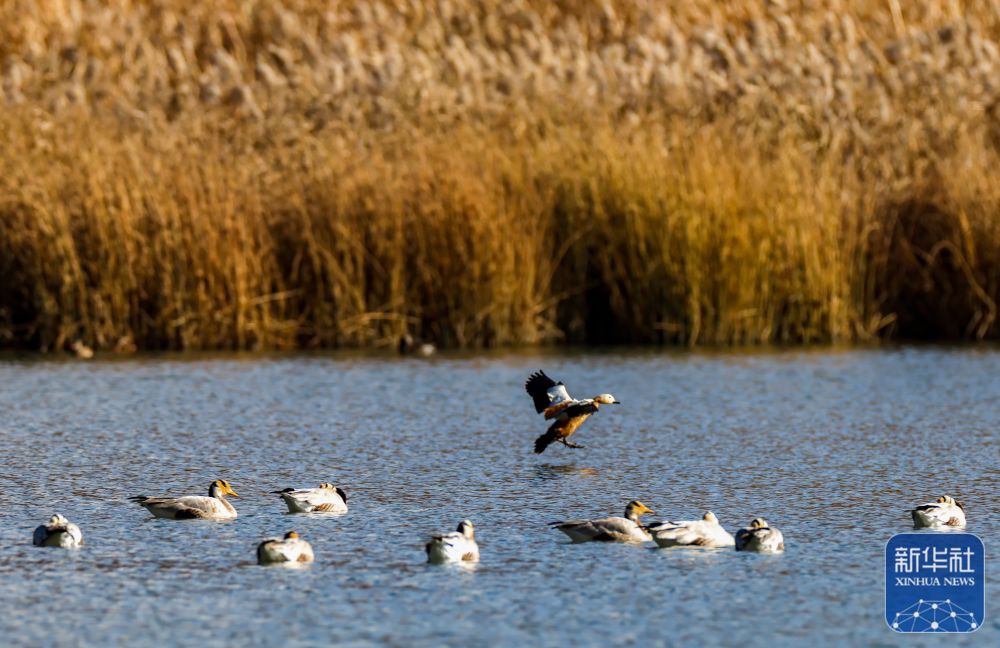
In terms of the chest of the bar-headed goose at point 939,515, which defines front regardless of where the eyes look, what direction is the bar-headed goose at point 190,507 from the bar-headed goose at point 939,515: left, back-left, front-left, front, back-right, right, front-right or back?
back

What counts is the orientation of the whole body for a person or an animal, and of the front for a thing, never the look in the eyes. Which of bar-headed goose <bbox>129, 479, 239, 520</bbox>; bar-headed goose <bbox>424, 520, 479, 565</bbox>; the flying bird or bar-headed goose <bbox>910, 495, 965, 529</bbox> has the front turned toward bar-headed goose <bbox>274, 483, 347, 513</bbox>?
bar-headed goose <bbox>129, 479, 239, 520</bbox>

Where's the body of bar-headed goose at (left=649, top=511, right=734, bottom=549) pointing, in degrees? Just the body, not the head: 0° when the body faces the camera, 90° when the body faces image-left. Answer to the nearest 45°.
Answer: approximately 270°

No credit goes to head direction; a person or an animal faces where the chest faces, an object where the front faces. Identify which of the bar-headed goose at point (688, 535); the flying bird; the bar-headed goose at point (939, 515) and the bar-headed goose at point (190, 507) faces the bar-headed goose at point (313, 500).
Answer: the bar-headed goose at point (190, 507)

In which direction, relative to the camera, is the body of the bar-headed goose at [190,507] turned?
to the viewer's right

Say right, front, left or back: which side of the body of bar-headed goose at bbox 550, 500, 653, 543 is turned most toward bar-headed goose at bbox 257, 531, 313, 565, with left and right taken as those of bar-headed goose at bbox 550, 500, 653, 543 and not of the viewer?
back

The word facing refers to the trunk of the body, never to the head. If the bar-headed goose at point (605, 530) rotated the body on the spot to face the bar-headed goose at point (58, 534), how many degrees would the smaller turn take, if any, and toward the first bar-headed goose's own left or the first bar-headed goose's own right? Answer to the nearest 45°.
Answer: approximately 180°

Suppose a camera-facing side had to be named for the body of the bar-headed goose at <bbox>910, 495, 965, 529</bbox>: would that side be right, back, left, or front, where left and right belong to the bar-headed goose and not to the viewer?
right

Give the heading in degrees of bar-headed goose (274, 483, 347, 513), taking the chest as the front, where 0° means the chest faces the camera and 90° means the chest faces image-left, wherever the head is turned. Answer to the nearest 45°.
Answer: approximately 270°

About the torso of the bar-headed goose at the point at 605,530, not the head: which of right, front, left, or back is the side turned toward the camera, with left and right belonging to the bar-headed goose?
right
